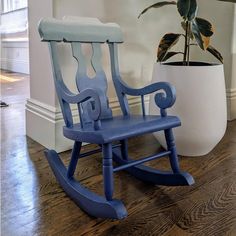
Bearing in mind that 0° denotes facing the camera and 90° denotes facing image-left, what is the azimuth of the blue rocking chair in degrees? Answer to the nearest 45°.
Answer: approximately 315°
